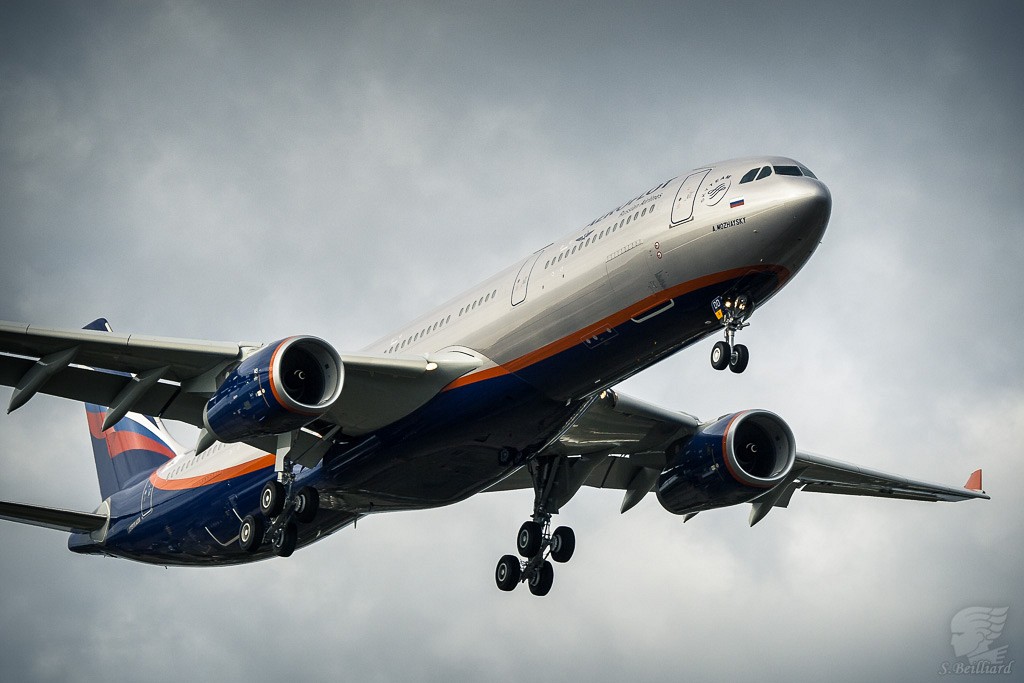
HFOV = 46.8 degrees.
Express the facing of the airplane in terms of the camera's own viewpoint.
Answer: facing the viewer and to the right of the viewer
